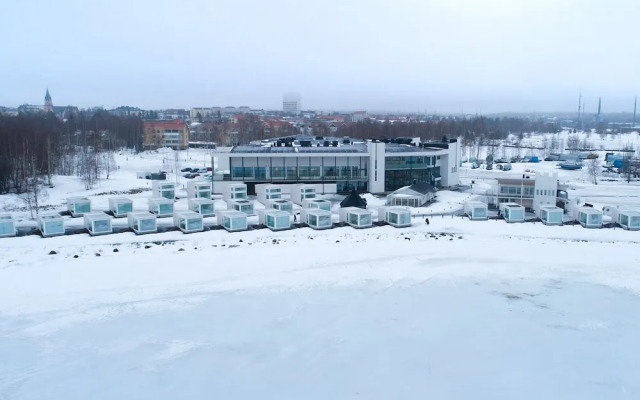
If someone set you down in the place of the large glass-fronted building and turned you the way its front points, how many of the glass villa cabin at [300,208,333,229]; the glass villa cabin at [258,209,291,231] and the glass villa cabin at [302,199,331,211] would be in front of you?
3

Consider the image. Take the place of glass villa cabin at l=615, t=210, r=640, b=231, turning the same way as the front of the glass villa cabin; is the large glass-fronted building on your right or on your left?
on your right

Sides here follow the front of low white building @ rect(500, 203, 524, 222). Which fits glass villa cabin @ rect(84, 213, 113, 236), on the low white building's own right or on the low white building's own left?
on the low white building's own right

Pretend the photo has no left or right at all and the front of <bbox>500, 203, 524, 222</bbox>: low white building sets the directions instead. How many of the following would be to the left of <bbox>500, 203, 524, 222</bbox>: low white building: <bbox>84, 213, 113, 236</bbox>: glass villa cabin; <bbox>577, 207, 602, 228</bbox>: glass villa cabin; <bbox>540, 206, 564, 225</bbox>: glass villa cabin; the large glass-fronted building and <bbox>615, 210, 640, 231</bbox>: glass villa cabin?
3

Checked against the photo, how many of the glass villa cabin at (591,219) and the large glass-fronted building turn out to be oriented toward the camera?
2

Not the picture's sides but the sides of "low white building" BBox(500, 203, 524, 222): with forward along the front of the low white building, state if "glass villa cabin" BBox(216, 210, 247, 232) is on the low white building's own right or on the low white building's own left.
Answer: on the low white building's own right

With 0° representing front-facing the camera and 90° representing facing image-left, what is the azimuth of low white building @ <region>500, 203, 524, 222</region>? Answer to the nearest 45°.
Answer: approximately 0°

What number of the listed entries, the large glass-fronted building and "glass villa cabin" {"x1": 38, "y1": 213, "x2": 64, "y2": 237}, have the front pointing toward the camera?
2
